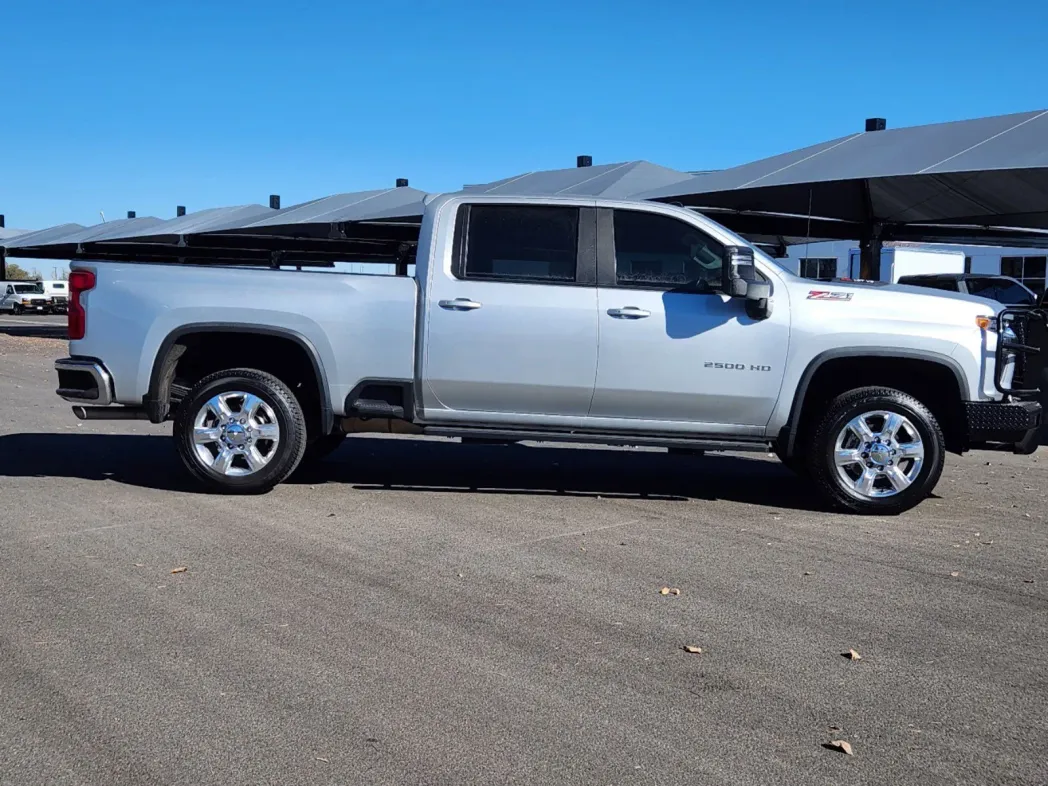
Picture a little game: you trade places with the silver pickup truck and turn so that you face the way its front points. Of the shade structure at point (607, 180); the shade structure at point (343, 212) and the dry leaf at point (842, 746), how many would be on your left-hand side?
2

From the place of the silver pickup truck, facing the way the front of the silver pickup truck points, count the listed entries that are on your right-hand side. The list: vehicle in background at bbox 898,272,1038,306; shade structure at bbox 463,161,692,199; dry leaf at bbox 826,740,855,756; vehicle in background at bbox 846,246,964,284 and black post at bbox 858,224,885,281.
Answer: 1

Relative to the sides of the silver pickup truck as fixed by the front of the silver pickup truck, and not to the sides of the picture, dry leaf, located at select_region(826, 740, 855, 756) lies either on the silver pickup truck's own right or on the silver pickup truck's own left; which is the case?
on the silver pickup truck's own right

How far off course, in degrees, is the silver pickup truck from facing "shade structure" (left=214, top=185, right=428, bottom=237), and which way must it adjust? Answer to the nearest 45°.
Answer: approximately 90° to its left

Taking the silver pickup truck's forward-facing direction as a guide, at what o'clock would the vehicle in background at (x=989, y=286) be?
The vehicle in background is roughly at 10 o'clock from the silver pickup truck.

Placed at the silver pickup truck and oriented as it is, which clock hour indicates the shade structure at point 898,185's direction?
The shade structure is roughly at 10 o'clock from the silver pickup truck.

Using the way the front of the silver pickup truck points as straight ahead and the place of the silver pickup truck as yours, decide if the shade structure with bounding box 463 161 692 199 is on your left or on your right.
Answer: on your left

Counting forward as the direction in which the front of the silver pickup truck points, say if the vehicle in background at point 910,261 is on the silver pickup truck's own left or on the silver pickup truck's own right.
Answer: on the silver pickup truck's own left

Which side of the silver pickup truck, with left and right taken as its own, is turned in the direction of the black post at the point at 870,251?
left

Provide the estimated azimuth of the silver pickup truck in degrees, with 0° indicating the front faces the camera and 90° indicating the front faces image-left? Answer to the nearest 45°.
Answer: approximately 270°

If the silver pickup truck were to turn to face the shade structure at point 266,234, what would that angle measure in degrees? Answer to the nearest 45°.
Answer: approximately 90° to its left

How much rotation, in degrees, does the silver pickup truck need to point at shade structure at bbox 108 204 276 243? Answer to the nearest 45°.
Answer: approximately 90° to its left
